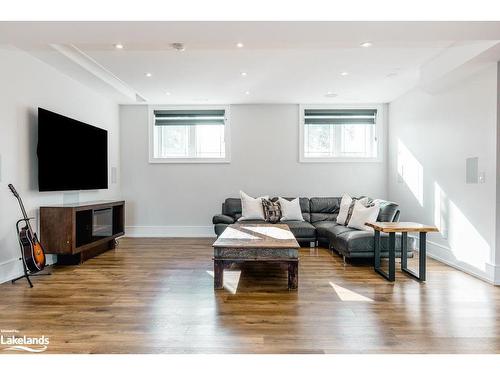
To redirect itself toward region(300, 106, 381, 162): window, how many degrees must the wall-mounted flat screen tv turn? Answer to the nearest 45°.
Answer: approximately 45° to its left

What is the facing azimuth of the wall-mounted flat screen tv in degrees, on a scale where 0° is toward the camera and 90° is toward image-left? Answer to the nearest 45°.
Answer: approximately 315°

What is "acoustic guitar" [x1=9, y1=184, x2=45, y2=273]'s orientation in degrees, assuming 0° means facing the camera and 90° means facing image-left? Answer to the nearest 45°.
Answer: approximately 315°

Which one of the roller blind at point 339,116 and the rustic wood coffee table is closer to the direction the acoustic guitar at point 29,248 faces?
the rustic wood coffee table

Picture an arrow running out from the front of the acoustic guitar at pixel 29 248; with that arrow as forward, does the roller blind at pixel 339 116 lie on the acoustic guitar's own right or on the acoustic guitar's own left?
on the acoustic guitar's own left
